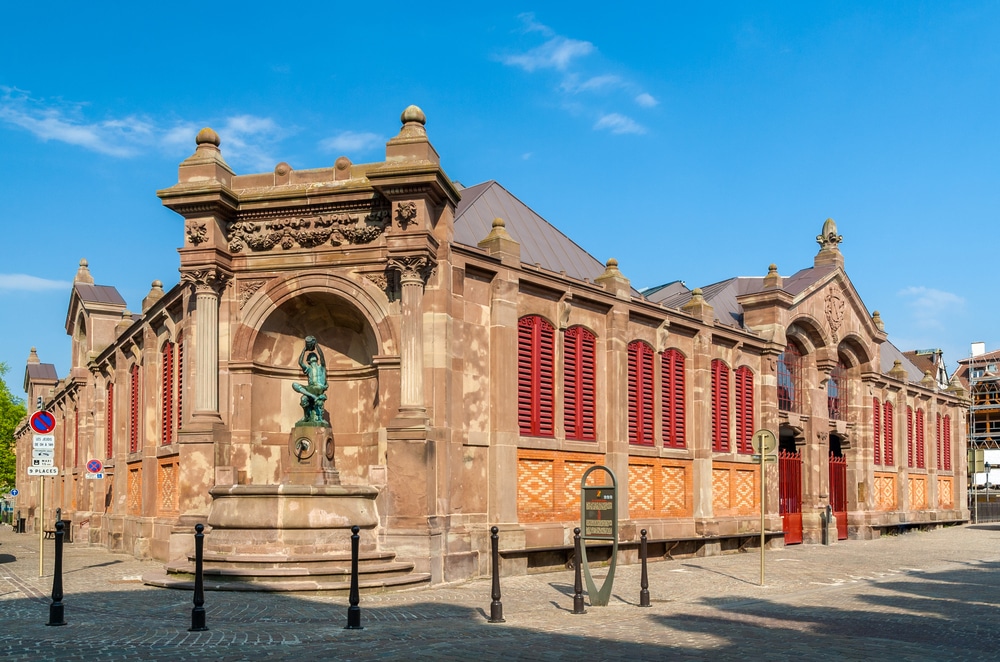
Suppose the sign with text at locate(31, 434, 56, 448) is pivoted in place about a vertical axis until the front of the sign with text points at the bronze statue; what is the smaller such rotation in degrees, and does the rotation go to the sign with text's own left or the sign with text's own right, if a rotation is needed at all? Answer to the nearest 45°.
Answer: approximately 45° to the sign with text's own left

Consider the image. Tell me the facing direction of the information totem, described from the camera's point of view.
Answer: facing the viewer

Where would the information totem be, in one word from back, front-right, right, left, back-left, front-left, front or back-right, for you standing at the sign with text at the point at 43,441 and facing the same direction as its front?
front-left

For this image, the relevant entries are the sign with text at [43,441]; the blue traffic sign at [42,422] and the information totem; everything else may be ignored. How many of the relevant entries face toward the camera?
3

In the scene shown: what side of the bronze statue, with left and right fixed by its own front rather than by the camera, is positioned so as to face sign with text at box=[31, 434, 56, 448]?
right

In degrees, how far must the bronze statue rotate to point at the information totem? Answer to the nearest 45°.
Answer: approximately 45° to its left

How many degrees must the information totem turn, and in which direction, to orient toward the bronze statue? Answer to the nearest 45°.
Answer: approximately 135° to its right

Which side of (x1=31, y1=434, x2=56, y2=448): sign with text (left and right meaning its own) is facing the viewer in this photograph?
front

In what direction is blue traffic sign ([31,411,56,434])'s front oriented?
toward the camera
